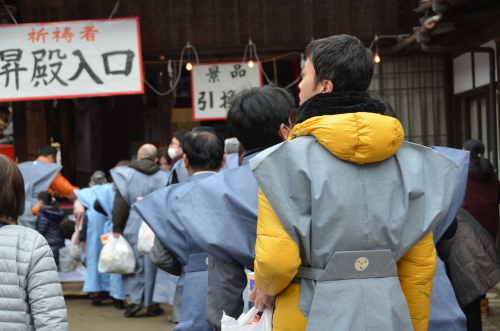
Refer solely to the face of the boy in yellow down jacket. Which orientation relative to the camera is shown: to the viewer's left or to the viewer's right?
to the viewer's left

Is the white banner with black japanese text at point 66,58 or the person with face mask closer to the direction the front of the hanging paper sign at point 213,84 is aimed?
the person with face mask

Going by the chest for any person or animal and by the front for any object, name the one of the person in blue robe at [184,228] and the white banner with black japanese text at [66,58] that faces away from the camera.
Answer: the person in blue robe

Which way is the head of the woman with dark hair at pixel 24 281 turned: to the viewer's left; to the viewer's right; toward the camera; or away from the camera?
away from the camera

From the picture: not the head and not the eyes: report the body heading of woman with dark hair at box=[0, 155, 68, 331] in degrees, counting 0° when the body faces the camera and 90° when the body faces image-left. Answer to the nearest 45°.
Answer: approximately 180°

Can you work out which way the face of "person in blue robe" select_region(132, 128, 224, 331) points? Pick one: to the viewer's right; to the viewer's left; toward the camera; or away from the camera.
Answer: away from the camera

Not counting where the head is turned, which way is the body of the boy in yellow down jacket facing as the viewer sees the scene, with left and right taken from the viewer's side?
facing away from the viewer and to the left of the viewer

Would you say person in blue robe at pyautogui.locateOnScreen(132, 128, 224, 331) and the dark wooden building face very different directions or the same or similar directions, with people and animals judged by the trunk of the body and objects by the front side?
very different directions

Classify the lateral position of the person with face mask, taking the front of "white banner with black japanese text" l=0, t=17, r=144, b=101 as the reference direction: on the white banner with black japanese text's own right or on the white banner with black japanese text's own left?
on the white banner with black japanese text's own left

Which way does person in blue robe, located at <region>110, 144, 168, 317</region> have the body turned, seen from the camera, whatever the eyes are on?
away from the camera

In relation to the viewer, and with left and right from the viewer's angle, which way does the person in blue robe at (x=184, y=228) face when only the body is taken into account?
facing away from the viewer
